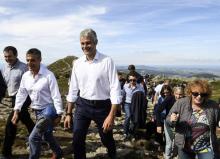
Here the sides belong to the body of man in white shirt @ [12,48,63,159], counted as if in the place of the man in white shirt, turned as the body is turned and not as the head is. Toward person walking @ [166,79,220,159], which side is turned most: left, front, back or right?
left

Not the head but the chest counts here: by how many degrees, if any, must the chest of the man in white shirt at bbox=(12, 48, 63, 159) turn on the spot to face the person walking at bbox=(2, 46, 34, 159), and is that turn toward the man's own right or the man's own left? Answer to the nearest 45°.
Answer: approximately 135° to the man's own right

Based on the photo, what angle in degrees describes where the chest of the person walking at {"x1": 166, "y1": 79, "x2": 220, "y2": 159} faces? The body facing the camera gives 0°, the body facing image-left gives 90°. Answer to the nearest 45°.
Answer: approximately 0°

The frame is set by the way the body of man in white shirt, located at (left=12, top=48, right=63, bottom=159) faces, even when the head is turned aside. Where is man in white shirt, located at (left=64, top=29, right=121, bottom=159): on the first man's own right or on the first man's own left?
on the first man's own left

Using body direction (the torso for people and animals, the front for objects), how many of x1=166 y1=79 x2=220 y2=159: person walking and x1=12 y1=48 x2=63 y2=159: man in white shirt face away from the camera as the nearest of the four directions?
0

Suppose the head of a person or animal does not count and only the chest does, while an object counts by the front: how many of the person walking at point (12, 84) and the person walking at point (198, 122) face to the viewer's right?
0

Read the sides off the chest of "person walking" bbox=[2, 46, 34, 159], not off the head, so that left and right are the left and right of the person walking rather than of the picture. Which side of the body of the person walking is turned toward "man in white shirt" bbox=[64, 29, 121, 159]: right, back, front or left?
left

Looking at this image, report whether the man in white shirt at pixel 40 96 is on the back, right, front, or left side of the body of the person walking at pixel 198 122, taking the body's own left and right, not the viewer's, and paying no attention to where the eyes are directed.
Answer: right

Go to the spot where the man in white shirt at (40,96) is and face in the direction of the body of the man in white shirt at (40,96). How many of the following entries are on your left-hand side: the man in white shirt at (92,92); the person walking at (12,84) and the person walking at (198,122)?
2
